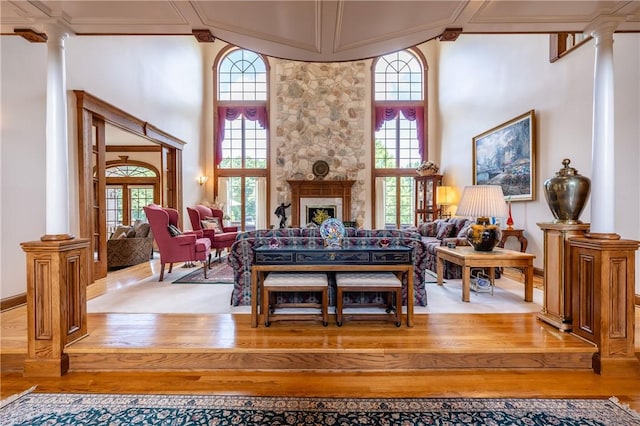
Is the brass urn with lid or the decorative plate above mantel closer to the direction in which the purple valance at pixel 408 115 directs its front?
the brass urn with lid

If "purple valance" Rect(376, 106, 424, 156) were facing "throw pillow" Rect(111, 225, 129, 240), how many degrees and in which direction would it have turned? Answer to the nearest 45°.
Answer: approximately 45° to its right

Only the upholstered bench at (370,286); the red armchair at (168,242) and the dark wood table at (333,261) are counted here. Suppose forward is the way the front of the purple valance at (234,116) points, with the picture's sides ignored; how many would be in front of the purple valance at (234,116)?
3

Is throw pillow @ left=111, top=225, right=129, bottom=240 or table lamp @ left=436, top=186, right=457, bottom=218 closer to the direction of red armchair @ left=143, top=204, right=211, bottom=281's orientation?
the table lamp

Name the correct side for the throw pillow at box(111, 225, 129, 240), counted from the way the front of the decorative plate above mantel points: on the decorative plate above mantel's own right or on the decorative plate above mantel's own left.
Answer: on the decorative plate above mantel's own right

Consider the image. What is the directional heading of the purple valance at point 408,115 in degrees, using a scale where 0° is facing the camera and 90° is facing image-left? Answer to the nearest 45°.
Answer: approximately 0°

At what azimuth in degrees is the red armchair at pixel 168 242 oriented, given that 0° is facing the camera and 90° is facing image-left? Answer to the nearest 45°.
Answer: approximately 270°

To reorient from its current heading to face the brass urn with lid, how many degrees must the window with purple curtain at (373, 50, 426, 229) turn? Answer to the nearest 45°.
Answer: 0° — it already faces it

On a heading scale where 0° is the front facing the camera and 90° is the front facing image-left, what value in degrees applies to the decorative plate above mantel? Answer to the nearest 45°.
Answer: approximately 0°

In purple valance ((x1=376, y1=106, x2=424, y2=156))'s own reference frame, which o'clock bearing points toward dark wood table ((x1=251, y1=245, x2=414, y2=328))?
The dark wood table is roughly at 12 o'clock from the purple valance.

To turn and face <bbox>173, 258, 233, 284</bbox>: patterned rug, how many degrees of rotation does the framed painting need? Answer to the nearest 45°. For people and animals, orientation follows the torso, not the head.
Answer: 0° — it already faces it

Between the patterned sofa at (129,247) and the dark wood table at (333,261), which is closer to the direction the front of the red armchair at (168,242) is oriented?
the dark wood table
